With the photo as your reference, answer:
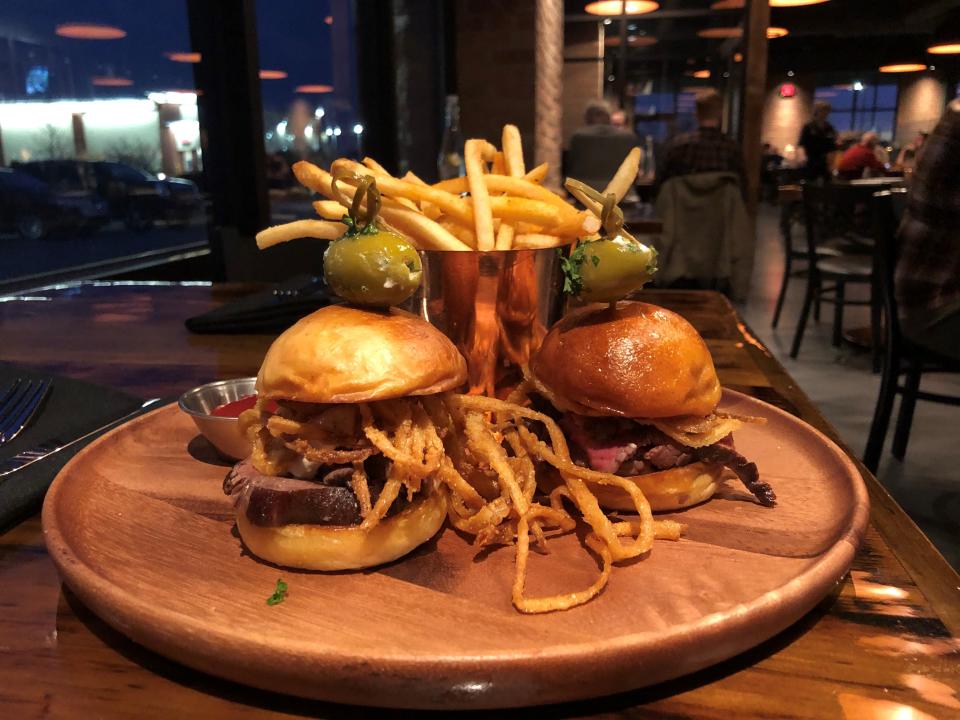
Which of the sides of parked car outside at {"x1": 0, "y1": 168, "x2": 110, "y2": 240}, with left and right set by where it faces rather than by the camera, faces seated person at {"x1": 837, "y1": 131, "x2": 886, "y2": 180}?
front

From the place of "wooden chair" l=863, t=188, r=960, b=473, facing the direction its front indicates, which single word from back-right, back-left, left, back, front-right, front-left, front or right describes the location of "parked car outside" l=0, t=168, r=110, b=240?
back

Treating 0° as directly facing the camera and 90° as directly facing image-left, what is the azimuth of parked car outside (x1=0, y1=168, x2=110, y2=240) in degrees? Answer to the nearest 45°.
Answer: approximately 270°

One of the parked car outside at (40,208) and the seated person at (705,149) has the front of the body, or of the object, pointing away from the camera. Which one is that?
the seated person

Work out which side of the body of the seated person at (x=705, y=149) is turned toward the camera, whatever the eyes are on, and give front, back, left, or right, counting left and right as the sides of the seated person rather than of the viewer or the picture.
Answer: back

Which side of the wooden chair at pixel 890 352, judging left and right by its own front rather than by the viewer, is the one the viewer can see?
right

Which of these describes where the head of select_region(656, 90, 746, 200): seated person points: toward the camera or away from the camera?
away from the camera

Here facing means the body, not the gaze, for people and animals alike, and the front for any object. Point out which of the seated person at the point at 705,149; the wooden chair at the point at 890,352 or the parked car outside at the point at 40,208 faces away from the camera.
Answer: the seated person

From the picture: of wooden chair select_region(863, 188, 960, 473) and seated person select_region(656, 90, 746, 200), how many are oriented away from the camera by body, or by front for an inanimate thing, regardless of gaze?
1

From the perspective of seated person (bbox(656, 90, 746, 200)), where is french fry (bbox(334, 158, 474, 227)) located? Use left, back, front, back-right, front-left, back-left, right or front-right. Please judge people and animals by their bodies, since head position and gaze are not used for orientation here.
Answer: back

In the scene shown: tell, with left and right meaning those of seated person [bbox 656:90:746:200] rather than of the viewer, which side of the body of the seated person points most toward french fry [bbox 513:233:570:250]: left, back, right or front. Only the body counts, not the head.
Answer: back

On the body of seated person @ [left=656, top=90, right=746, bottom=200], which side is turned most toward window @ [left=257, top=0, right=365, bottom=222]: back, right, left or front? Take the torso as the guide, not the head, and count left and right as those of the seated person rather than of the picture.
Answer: left
